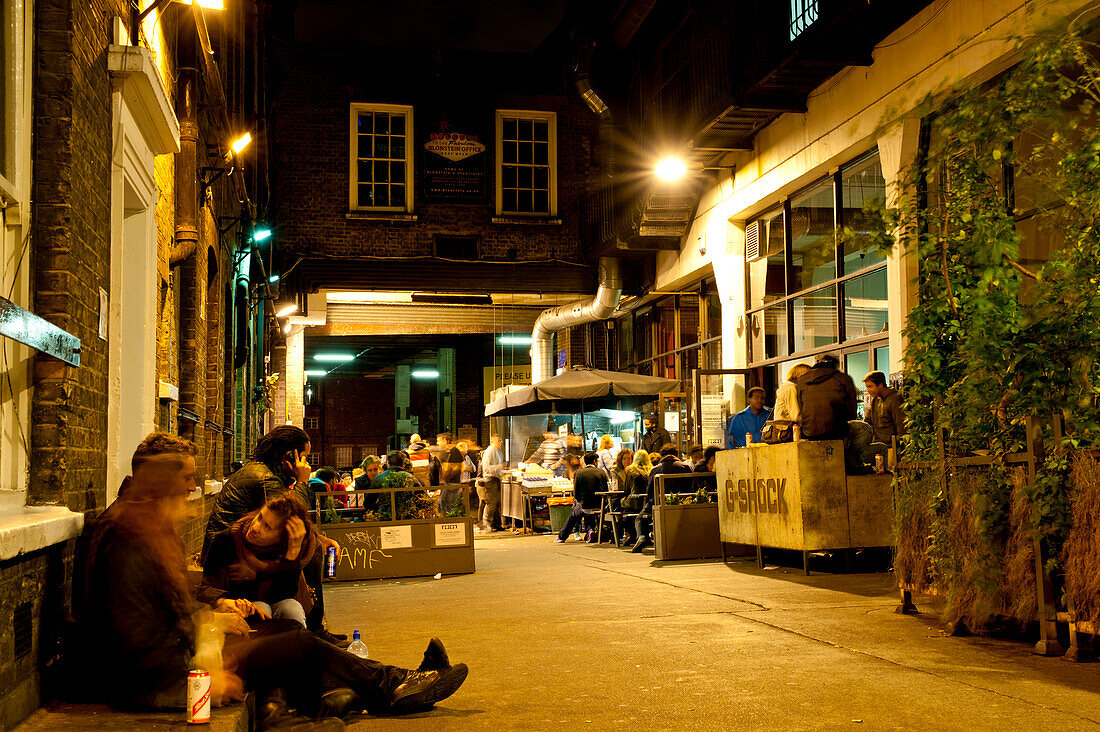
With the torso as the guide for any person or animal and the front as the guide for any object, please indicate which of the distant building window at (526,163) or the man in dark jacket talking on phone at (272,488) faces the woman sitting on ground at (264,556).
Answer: the distant building window

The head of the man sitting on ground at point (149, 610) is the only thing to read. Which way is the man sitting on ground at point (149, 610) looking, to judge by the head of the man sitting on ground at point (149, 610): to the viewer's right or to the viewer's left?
to the viewer's right

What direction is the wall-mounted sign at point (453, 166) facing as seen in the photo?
toward the camera

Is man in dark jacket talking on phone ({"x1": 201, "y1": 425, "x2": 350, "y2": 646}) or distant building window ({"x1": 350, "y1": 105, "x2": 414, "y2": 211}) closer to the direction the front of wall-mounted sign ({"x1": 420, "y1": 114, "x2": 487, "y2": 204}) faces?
the man in dark jacket talking on phone

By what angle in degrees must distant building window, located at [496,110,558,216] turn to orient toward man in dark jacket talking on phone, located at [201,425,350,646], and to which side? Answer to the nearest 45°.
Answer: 0° — it already faces them

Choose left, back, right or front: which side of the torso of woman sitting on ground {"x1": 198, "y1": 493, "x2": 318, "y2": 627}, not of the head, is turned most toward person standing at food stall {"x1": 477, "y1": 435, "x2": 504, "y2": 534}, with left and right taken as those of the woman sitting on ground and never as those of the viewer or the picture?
back

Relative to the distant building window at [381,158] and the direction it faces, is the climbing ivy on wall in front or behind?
in front

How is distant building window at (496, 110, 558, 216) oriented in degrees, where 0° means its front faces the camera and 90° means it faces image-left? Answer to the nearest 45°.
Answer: approximately 0°

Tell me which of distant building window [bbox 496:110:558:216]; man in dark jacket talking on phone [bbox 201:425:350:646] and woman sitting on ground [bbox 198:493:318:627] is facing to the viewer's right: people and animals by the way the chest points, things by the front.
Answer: man in dark jacket talking on phone [bbox 201:425:350:646]

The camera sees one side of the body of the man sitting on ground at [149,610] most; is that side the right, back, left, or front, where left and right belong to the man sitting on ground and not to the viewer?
right

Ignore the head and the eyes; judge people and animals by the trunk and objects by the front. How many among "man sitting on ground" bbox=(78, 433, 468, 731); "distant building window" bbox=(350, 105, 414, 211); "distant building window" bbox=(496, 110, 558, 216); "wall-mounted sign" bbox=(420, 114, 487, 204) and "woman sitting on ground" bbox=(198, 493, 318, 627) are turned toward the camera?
4

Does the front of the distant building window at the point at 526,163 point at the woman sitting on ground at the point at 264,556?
yes

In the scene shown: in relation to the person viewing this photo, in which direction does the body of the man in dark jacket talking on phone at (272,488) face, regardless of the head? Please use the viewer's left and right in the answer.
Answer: facing to the right of the viewer

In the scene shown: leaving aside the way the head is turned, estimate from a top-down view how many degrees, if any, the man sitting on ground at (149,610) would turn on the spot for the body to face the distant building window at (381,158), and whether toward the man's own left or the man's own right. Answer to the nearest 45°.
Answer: approximately 90° to the man's own left

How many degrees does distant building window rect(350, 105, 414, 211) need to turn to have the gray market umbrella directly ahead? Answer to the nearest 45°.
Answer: approximately 45° to its left

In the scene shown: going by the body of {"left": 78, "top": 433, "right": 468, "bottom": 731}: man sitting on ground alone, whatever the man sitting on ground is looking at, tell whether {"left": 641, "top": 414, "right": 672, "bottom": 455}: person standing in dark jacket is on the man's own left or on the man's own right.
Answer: on the man's own left

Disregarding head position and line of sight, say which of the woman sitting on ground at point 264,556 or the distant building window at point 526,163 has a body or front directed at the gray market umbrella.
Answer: the distant building window
